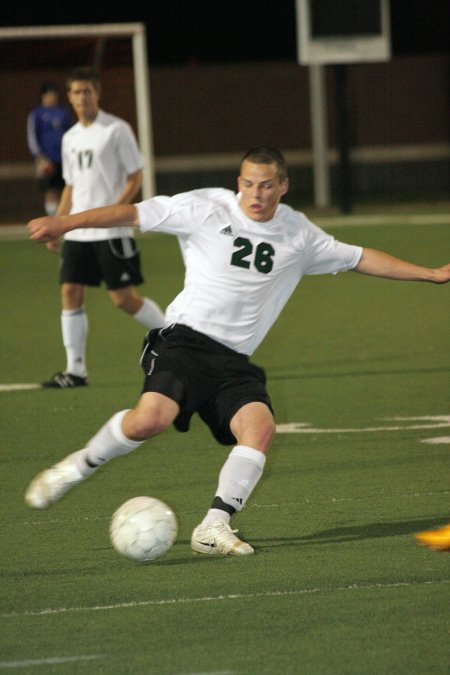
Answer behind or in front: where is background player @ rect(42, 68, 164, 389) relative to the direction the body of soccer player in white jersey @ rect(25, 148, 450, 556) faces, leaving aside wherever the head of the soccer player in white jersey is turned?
behind

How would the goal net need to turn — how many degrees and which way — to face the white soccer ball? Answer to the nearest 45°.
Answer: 0° — it already faces it

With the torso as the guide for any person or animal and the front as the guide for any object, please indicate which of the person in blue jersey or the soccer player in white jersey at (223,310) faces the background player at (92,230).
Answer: the person in blue jersey

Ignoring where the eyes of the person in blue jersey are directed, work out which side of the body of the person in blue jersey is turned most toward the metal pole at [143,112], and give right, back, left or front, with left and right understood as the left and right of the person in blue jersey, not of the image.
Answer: left

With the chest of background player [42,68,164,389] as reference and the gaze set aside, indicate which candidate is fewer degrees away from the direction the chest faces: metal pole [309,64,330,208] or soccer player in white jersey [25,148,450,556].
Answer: the soccer player in white jersey

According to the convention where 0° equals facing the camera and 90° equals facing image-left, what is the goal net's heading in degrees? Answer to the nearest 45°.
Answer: approximately 0°

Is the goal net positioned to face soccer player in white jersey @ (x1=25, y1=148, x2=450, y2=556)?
yes

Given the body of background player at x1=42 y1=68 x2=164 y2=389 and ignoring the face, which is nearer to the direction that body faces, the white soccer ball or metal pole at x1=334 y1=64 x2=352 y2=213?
the white soccer ball

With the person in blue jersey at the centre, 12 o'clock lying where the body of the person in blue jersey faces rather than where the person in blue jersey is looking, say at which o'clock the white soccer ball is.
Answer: The white soccer ball is roughly at 12 o'clock from the person in blue jersey.

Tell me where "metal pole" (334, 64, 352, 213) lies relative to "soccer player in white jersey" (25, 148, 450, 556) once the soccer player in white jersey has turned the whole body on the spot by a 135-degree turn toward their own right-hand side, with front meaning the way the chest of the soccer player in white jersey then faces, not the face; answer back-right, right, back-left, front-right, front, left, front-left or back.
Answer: front-right

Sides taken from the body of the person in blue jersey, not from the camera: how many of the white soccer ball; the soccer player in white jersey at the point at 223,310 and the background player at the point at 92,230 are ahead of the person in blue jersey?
3

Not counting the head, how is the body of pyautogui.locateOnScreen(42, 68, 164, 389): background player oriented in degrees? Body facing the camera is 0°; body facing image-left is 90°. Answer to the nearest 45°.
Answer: approximately 45°
